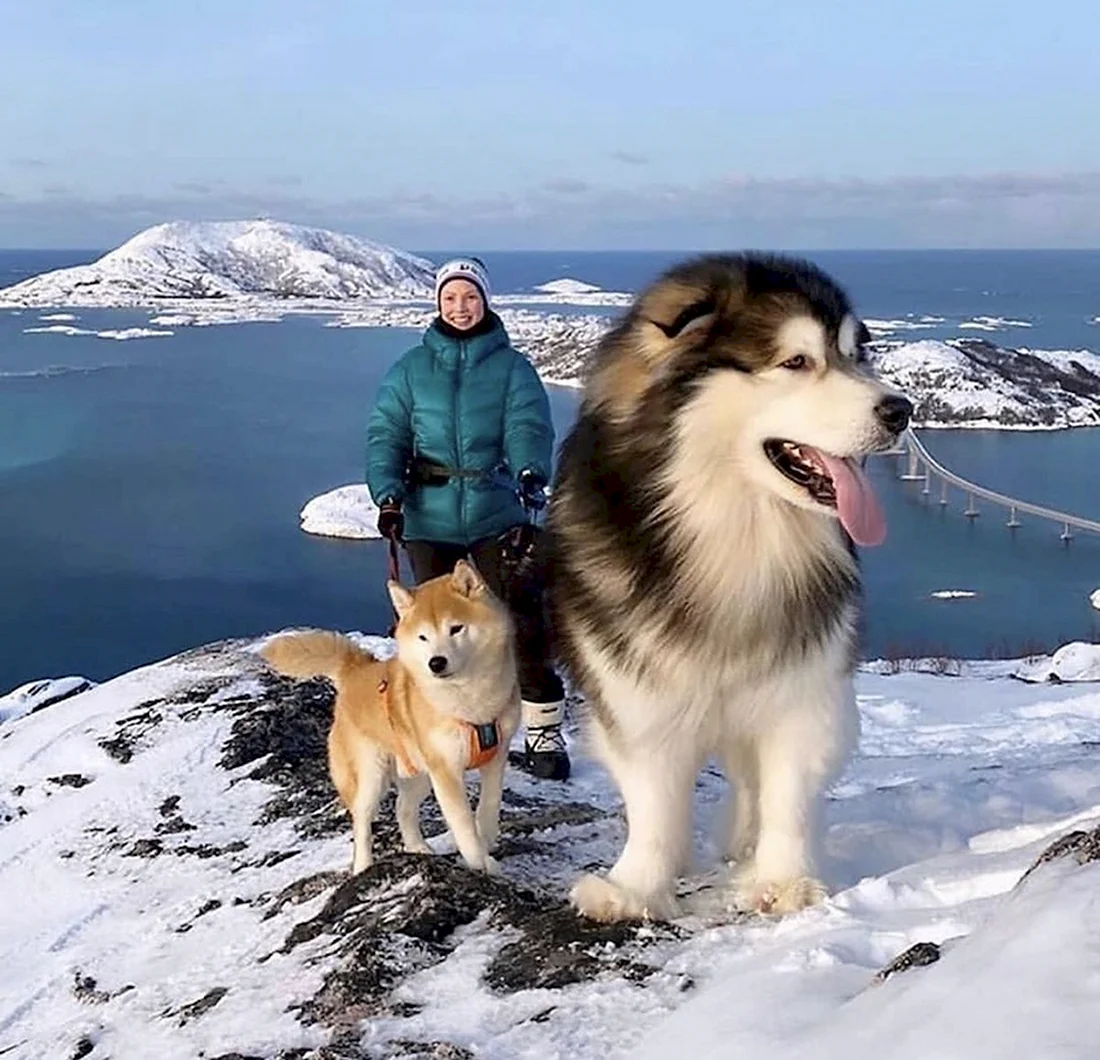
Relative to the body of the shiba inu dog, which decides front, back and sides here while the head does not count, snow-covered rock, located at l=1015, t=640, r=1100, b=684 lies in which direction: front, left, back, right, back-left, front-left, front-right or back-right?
left

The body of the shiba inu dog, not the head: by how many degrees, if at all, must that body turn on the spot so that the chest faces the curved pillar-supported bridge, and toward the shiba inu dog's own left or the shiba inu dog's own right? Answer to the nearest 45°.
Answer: approximately 90° to the shiba inu dog's own left

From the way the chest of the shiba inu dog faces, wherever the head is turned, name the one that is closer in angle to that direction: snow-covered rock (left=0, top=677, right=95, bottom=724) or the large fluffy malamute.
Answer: the large fluffy malamute

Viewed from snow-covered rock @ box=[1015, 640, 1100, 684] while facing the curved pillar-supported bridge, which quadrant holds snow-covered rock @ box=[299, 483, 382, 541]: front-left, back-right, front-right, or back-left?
front-left

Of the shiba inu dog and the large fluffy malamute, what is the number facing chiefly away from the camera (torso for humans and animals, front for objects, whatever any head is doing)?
0

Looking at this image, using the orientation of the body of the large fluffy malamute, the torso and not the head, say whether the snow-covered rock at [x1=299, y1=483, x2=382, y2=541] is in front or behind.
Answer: behind

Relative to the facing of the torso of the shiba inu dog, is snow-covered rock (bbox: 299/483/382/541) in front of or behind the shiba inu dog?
behind

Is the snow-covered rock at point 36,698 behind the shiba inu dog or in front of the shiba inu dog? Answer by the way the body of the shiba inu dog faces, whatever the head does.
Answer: behind

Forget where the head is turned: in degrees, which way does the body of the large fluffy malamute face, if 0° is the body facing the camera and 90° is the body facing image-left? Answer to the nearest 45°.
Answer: approximately 0°

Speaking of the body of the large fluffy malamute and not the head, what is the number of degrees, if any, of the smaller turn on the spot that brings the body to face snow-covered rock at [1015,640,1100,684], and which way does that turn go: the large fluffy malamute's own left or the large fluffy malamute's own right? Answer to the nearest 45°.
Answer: approximately 180°

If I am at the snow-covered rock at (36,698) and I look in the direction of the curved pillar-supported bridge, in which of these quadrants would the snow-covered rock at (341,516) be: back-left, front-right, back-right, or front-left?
front-left

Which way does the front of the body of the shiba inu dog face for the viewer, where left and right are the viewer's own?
facing the viewer and to the right of the viewer
